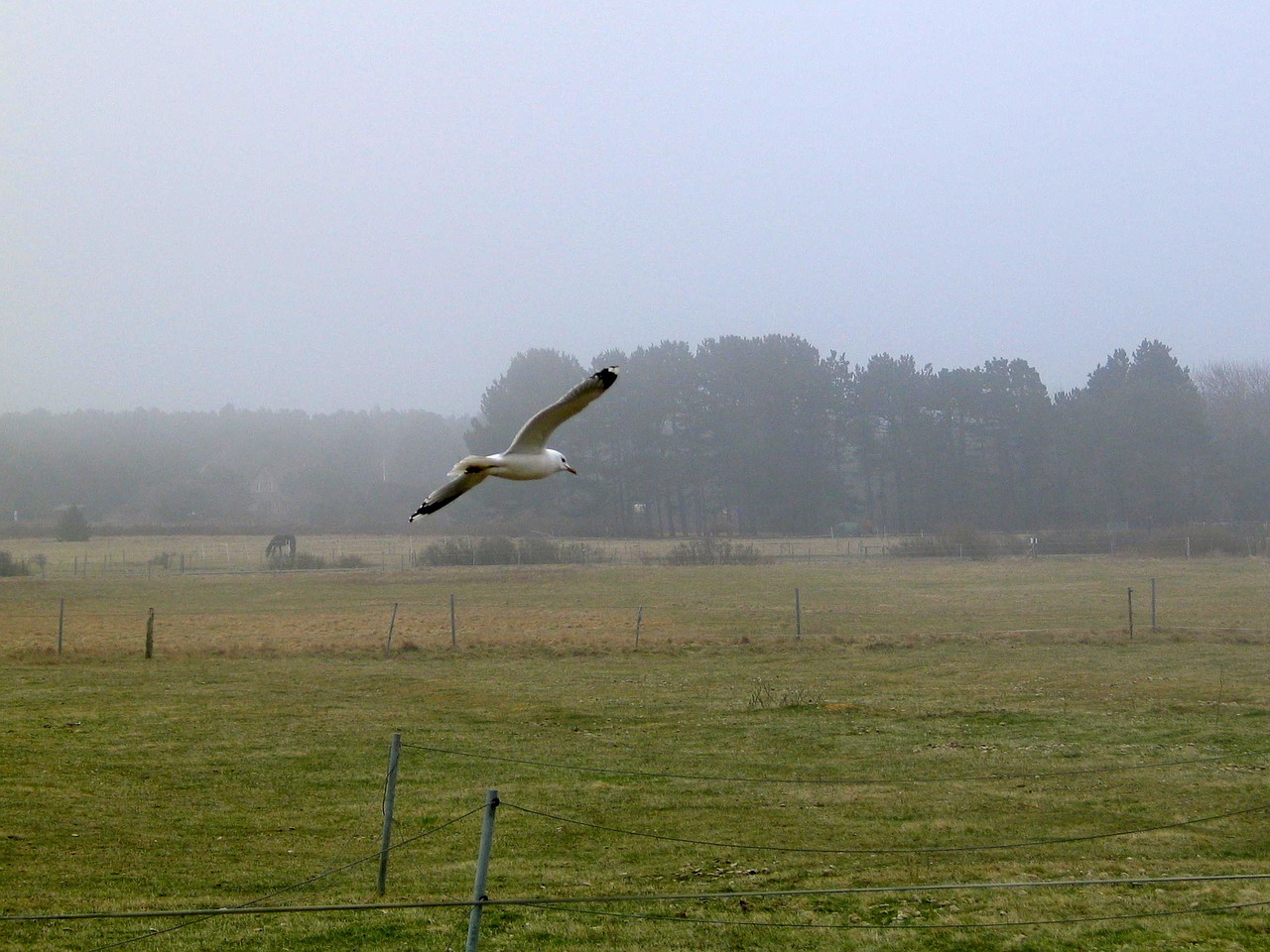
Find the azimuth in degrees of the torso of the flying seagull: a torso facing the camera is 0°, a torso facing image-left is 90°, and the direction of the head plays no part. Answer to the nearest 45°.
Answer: approximately 270°

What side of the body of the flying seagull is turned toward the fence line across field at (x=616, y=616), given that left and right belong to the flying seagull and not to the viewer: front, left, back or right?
left
